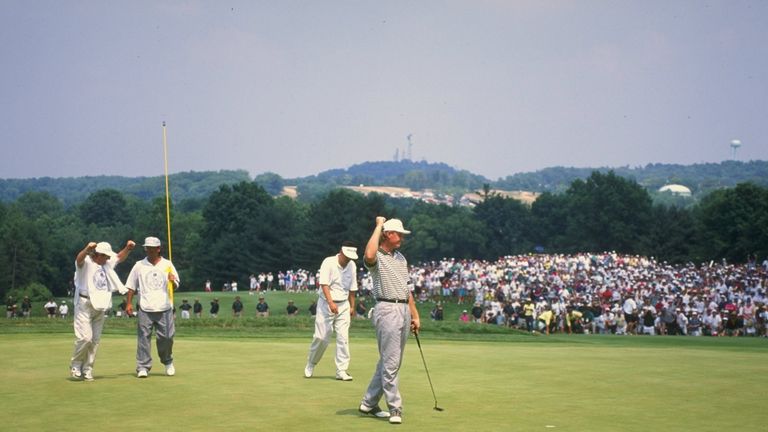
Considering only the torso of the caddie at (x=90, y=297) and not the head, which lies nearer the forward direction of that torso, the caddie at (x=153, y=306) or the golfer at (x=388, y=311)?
the golfer

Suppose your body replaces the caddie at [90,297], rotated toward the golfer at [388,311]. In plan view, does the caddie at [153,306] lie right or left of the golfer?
left

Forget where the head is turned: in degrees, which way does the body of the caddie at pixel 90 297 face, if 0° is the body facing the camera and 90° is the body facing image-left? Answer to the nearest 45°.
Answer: approximately 315°

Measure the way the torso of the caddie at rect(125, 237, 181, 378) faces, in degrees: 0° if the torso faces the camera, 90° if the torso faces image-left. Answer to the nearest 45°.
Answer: approximately 0°

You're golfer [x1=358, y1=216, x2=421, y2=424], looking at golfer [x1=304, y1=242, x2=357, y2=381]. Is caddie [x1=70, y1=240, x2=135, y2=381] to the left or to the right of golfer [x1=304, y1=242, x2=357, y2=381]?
left
